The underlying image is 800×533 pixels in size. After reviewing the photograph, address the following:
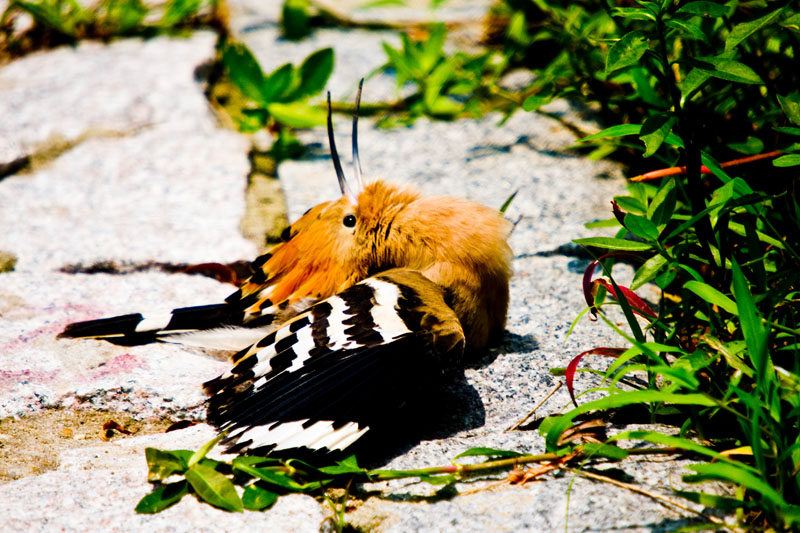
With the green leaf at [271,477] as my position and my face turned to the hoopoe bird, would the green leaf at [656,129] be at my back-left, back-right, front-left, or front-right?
front-right

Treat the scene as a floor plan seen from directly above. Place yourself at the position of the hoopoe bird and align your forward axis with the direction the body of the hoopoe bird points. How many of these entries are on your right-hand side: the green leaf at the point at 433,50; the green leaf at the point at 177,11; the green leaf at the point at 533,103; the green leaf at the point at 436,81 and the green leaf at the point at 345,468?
1

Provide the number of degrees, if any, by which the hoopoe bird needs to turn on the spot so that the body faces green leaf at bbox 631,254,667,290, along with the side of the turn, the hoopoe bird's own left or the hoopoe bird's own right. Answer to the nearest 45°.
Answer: approximately 45° to the hoopoe bird's own right

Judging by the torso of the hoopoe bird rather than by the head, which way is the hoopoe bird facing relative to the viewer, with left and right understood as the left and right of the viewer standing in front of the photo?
facing to the right of the viewer

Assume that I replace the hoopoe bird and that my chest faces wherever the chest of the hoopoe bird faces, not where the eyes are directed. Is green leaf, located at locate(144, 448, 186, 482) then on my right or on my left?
on my right

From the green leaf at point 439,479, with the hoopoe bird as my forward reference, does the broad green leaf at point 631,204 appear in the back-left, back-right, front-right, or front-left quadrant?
front-right

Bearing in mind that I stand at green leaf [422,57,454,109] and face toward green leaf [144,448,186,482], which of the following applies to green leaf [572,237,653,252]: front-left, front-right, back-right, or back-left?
front-left
